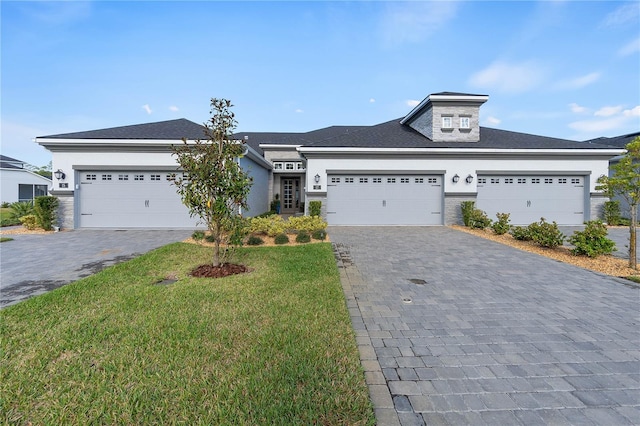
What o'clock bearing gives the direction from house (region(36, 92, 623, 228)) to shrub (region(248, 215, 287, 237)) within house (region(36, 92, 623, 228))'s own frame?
The shrub is roughly at 2 o'clock from the house.

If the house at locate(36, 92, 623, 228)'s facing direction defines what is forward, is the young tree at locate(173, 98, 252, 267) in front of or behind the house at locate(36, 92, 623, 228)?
in front

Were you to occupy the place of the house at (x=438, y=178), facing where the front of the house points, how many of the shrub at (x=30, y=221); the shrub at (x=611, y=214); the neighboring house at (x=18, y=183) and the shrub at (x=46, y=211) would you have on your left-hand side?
1

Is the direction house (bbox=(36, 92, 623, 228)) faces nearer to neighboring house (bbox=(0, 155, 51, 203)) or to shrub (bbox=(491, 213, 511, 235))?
the shrub

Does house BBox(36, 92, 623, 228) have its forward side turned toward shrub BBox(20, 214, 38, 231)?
no

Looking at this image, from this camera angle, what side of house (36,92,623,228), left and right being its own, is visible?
front

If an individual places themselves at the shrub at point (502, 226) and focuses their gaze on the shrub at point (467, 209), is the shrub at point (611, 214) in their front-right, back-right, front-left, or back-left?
front-right

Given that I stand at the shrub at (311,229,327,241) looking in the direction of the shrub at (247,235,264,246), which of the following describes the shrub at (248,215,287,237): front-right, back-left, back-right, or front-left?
front-right

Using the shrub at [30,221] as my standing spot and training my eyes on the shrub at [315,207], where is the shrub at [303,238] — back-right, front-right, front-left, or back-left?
front-right

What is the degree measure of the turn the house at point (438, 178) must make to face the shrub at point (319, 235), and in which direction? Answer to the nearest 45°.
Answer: approximately 45° to its right

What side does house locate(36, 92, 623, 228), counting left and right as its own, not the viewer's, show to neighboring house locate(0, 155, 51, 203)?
right

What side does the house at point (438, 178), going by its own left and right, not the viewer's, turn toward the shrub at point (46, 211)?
right

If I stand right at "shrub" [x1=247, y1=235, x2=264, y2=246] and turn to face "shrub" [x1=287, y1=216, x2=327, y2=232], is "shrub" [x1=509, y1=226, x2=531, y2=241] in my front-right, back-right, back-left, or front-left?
front-right

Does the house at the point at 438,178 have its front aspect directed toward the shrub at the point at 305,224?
no

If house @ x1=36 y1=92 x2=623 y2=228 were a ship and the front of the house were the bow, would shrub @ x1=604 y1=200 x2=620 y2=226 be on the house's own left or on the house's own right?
on the house's own left
